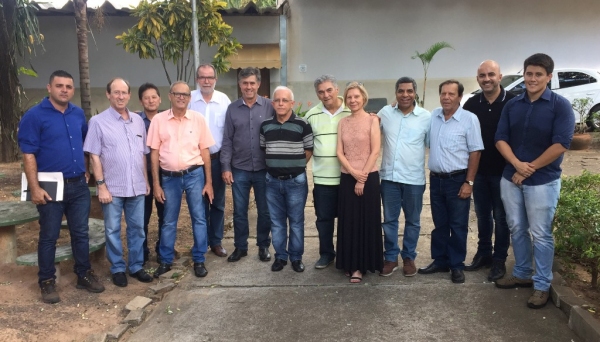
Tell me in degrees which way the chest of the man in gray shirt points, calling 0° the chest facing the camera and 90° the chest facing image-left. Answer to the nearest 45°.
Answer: approximately 0°

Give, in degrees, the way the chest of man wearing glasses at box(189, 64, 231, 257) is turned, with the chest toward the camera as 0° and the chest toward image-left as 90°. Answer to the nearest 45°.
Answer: approximately 0°

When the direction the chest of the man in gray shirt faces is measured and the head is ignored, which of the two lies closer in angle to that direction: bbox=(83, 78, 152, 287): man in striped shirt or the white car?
the man in striped shirt
